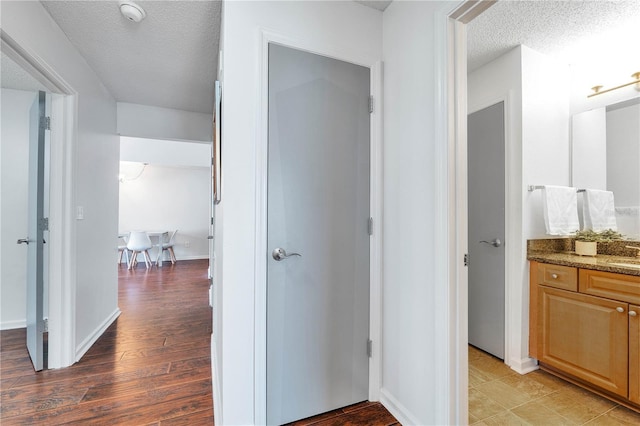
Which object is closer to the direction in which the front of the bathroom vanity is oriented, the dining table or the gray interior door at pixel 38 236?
the gray interior door

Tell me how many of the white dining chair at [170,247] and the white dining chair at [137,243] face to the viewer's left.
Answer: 1

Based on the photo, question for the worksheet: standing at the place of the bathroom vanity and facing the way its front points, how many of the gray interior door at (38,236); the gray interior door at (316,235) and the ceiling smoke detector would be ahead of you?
3

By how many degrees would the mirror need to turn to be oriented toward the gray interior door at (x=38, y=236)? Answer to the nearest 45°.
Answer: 0° — it already faces it

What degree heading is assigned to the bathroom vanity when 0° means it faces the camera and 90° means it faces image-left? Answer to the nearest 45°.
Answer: approximately 45°

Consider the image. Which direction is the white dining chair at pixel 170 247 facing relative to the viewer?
to the viewer's left

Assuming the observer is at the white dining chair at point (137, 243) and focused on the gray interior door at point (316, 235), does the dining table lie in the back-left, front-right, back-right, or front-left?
back-left

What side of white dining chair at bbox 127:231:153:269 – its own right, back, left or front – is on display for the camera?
back
